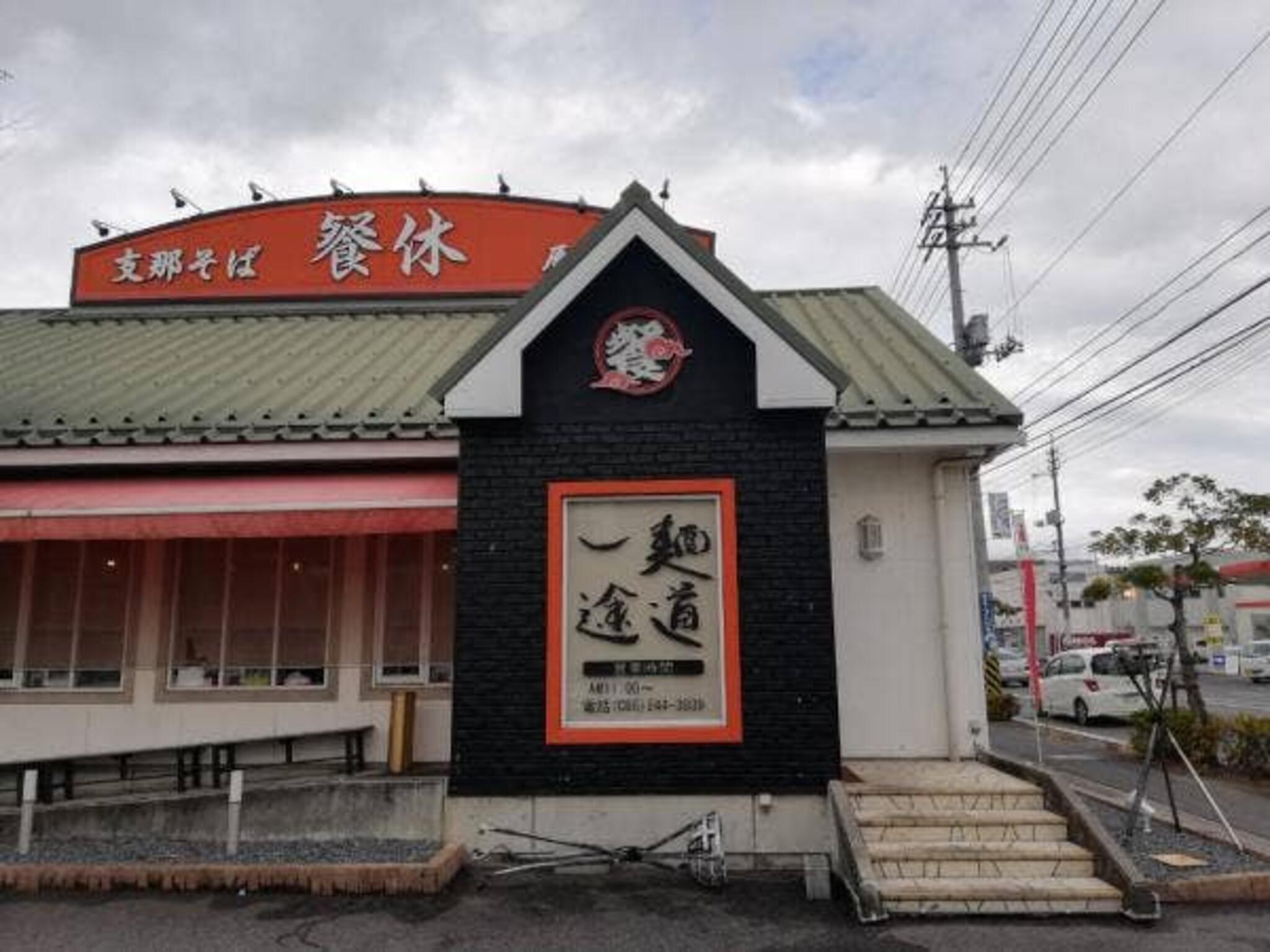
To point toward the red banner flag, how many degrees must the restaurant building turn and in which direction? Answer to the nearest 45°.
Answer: approximately 90° to its left

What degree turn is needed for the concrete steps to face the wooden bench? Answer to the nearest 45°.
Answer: approximately 90° to its right

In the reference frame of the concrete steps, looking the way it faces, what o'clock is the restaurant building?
The restaurant building is roughly at 3 o'clock from the concrete steps.

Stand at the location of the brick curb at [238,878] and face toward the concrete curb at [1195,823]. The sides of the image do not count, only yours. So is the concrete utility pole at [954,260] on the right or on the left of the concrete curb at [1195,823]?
left

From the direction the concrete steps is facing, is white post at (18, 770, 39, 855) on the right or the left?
on its right

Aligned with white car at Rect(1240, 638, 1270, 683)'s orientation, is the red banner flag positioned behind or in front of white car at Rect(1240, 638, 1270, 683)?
in front

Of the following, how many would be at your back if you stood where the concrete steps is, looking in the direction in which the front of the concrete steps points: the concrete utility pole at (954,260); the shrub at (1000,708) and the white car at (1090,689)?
3

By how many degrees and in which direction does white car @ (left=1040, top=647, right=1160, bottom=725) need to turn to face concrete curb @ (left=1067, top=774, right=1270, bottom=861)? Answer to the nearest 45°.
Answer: approximately 135° to its left

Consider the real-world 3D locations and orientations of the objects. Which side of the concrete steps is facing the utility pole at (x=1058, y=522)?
back

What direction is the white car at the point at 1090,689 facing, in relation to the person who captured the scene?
facing away from the viewer and to the left of the viewer

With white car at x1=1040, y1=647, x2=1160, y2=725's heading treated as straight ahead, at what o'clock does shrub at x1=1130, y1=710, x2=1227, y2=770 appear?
The shrub is roughly at 7 o'clock from the white car.

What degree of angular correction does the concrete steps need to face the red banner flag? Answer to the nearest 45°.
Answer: approximately 180°

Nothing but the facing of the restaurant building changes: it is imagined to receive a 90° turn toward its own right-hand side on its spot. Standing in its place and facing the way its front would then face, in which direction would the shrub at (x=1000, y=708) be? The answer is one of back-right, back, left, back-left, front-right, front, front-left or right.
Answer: back-right
